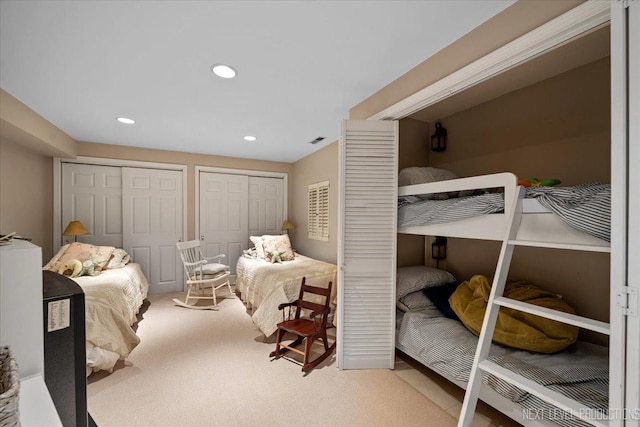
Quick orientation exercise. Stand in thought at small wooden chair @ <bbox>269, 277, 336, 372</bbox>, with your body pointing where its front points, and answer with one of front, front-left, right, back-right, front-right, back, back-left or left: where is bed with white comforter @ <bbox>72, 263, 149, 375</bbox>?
front-right

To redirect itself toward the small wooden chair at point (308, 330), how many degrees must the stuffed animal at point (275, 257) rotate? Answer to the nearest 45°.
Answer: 0° — it already faces it

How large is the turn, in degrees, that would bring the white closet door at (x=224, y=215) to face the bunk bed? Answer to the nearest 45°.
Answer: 0° — it already faces it

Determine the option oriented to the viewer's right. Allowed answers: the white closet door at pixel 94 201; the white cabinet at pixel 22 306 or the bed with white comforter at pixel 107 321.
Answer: the white cabinet

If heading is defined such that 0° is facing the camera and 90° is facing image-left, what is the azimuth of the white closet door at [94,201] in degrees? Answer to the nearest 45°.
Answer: approximately 0°

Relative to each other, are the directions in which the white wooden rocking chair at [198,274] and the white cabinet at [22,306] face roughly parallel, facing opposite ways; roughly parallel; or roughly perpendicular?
roughly perpendicular

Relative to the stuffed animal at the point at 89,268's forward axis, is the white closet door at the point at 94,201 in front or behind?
behind

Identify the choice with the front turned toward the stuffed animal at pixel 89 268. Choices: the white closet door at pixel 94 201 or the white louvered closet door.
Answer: the white closet door

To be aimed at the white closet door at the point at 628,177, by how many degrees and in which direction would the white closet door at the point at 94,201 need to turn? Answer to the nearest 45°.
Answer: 0° — it already faces it

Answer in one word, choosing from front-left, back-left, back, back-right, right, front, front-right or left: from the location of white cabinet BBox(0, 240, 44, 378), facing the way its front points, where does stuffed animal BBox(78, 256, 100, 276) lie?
left
